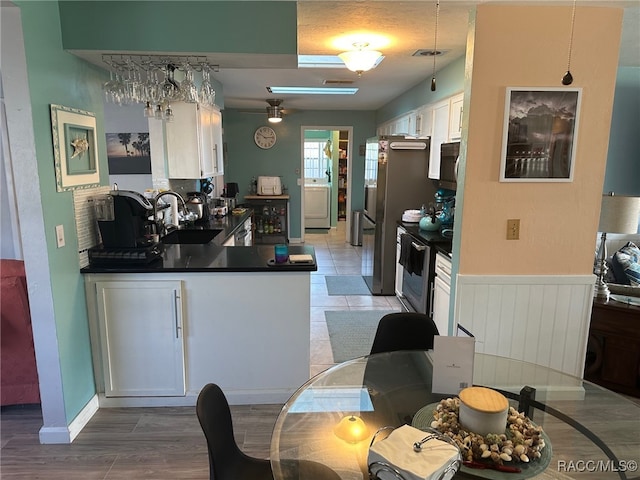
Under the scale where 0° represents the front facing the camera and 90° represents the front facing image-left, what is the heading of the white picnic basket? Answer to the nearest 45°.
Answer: approximately 0°

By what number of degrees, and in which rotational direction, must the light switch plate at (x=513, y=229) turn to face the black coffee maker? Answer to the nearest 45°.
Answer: approximately 45° to its right

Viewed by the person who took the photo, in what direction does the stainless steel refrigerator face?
facing to the left of the viewer

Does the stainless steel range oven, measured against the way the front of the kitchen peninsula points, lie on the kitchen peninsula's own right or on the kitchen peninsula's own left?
on the kitchen peninsula's own left

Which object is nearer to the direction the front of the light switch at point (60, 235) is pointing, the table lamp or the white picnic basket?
the table lamp

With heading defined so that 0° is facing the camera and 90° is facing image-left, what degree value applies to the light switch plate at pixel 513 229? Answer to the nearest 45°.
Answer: approximately 0°

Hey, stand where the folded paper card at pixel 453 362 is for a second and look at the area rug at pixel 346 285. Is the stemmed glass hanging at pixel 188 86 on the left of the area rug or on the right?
left
